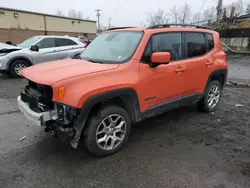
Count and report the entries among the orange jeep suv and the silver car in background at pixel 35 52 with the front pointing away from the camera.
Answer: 0

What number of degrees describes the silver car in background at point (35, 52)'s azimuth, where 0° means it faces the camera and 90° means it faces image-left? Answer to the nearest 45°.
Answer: approximately 45°

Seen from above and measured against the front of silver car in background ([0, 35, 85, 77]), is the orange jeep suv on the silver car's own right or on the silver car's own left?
on the silver car's own left

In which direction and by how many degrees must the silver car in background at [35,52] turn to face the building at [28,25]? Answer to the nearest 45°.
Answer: approximately 135° to its right
